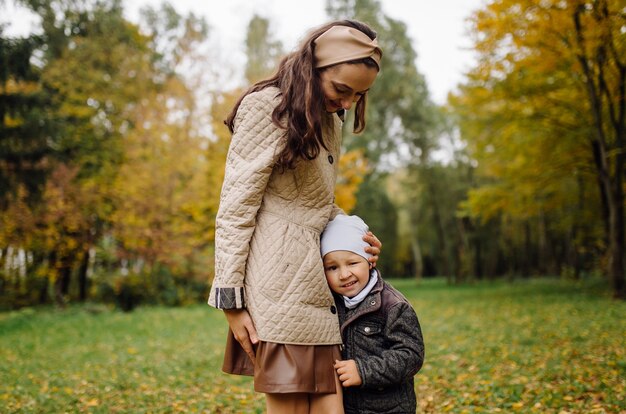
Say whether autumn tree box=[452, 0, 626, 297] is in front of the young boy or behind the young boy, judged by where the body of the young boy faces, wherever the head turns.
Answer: behind

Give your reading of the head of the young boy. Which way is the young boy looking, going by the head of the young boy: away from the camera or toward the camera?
toward the camera

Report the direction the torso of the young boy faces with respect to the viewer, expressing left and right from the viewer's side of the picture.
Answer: facing the viewer and to the left of the viewer

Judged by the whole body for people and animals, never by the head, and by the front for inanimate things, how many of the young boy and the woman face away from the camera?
0

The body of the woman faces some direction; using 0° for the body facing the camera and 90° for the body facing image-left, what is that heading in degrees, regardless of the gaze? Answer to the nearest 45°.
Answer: approximately 315°

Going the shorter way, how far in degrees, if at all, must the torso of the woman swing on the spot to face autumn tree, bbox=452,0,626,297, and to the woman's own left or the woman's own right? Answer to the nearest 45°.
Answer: approximately 90° to the woman's own left
